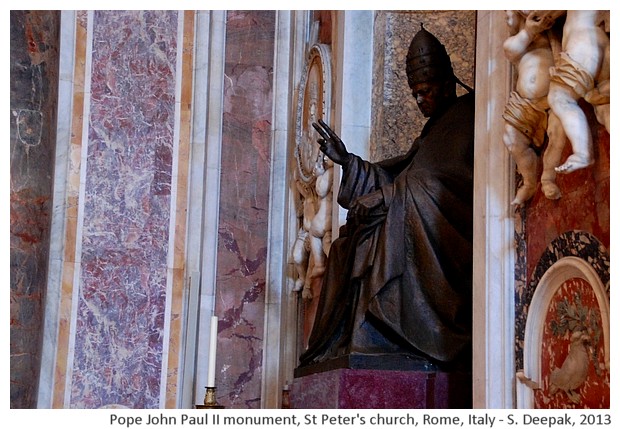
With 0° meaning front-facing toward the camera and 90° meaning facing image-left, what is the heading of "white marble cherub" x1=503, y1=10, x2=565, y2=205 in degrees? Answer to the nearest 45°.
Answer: approximately 0°

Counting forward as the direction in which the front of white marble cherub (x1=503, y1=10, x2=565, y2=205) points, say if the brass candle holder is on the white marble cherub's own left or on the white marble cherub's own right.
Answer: on the white marble cherub's own right
